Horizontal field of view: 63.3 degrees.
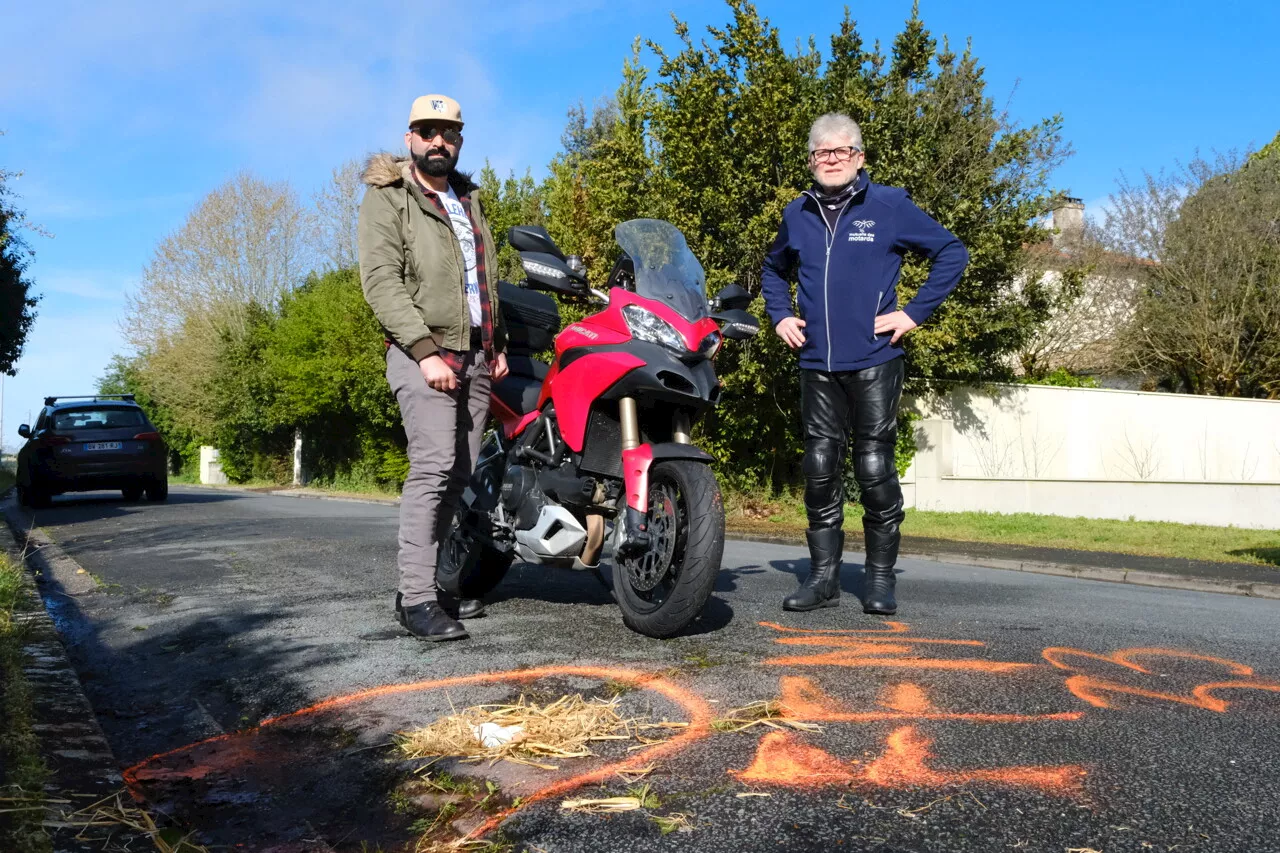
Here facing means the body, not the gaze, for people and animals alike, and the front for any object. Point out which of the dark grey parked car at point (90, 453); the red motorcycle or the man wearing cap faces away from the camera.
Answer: the dark grey parked car

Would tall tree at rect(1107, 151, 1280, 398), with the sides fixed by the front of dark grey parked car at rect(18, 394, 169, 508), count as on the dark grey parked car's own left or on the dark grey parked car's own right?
on the dark grey parked car's own right

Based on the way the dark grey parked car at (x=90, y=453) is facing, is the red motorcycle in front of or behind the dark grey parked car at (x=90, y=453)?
behind

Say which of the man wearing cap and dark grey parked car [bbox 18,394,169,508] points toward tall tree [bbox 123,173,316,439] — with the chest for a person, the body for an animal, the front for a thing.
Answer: the dark grey parked car

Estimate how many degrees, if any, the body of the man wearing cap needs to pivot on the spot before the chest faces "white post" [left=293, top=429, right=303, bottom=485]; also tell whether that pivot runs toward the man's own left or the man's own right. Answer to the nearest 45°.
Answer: approximately 135° to the man's own left

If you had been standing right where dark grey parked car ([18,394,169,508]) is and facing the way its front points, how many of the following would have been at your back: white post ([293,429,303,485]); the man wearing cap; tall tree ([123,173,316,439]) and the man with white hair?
2

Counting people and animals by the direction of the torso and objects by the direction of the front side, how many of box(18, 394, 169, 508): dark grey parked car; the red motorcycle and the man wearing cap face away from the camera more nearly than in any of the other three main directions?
1

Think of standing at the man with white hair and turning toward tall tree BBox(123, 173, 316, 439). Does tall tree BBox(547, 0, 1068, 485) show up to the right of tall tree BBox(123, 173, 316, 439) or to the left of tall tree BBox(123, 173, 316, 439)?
right

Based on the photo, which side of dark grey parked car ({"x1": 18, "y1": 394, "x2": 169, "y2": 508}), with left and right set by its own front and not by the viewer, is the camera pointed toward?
back

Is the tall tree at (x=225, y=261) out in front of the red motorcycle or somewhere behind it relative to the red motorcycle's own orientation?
behind

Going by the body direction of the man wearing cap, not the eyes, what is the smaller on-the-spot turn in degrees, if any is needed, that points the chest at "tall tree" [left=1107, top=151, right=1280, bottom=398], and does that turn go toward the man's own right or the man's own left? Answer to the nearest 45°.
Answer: approximately 90° to the man's own left

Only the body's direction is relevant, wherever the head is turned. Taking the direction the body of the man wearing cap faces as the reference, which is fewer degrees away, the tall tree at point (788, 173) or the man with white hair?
the man with white hair

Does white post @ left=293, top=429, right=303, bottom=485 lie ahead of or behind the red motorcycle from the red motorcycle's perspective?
behind

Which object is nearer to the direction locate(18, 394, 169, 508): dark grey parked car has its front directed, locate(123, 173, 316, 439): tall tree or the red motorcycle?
the tall tree

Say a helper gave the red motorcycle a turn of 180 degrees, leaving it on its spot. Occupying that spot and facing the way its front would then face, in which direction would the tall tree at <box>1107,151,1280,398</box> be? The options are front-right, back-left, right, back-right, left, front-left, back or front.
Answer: right

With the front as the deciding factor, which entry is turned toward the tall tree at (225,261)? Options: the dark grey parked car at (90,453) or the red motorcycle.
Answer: the dark grey parked car

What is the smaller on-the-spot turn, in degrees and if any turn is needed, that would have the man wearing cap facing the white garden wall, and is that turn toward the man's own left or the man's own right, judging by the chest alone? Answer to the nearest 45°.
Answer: approximately 90° to the man's own left
